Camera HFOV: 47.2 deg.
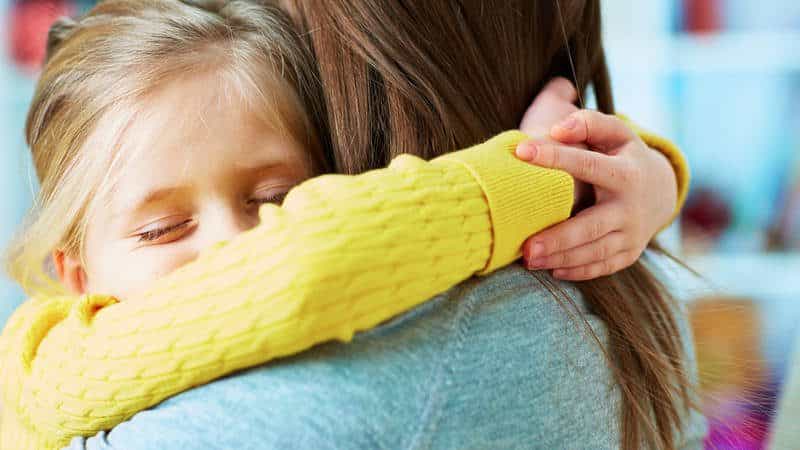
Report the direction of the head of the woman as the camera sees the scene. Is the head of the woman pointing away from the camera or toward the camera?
away from the camera

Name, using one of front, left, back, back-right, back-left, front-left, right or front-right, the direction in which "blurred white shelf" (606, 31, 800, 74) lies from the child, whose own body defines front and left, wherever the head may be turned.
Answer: left

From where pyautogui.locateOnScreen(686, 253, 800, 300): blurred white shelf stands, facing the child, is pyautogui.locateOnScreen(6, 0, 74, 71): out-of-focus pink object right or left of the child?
right

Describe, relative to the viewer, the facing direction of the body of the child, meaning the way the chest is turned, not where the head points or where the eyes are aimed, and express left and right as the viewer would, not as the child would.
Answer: facing the viewer and to the right of the viewer

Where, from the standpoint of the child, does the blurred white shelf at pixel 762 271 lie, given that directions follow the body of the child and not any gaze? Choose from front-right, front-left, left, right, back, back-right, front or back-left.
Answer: left

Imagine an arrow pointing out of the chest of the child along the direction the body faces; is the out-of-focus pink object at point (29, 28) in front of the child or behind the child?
behind
